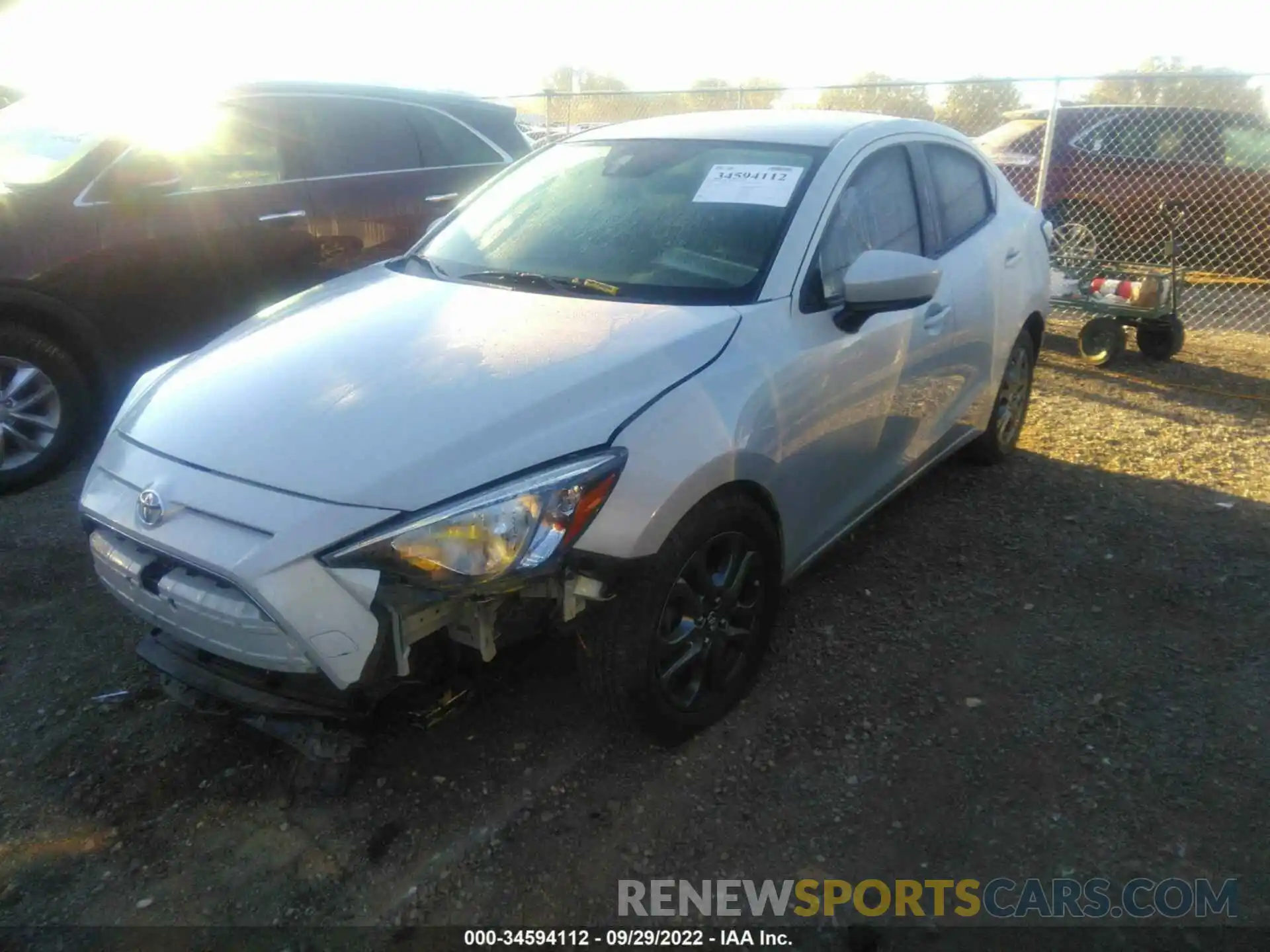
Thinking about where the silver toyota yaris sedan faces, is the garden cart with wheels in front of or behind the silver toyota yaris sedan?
behind

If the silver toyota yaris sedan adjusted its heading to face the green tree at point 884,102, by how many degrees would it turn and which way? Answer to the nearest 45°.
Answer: approximately 135° to its right

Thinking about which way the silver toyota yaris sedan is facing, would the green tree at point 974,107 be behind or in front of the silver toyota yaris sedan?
behind

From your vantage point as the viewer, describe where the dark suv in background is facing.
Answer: facing the viewer and to the left of the viewer

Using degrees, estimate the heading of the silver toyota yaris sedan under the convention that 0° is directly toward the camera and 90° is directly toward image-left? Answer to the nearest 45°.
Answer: approximately 45°

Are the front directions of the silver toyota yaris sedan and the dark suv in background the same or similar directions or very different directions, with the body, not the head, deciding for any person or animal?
same or similar directions

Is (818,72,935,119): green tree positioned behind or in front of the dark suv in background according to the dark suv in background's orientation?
behind

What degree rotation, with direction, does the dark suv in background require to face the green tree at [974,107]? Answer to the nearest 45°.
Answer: approximately 180°

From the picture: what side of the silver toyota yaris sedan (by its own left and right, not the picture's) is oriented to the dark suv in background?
right

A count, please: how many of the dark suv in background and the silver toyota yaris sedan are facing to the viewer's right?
0

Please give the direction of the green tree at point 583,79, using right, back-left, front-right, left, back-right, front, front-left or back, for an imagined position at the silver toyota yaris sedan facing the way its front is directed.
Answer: back-right
